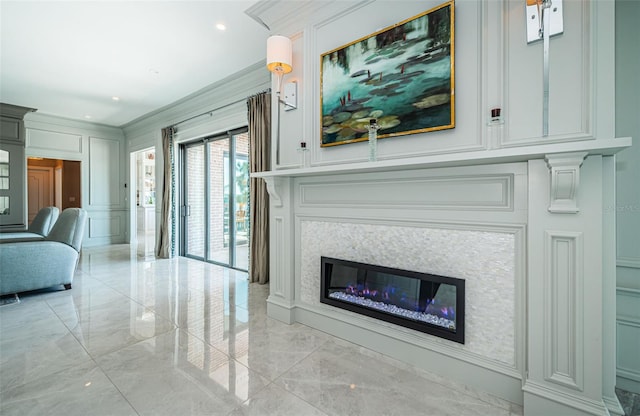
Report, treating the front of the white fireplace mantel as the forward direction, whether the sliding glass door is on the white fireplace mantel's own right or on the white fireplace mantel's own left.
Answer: on the white fireplace mantel's own right

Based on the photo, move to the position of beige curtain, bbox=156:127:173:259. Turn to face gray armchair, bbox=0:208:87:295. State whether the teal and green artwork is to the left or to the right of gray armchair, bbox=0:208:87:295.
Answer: left

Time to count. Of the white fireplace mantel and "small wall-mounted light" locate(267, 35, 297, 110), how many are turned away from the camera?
0

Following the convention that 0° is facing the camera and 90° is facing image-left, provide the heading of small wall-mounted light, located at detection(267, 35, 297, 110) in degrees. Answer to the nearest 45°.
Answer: approximately 45°

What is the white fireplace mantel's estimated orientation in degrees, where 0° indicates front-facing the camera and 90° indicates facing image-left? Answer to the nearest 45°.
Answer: approximately 45°

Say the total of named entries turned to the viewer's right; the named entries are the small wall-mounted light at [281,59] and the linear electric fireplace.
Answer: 0

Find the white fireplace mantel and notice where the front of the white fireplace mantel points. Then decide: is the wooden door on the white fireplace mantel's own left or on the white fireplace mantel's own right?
on the white fireplace mantel's own right

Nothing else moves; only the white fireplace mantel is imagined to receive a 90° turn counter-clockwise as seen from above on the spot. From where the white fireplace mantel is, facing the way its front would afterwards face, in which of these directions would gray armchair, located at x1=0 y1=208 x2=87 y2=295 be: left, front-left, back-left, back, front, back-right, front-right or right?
back-right

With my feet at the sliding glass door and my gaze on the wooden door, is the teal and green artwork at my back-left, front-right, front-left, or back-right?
back-left

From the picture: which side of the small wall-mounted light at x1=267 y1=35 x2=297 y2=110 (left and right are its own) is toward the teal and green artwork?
left
